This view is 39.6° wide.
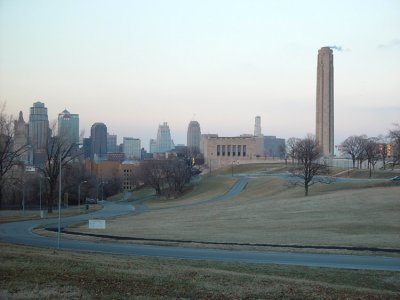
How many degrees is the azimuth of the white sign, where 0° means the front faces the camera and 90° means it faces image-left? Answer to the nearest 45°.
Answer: approximately 0°
